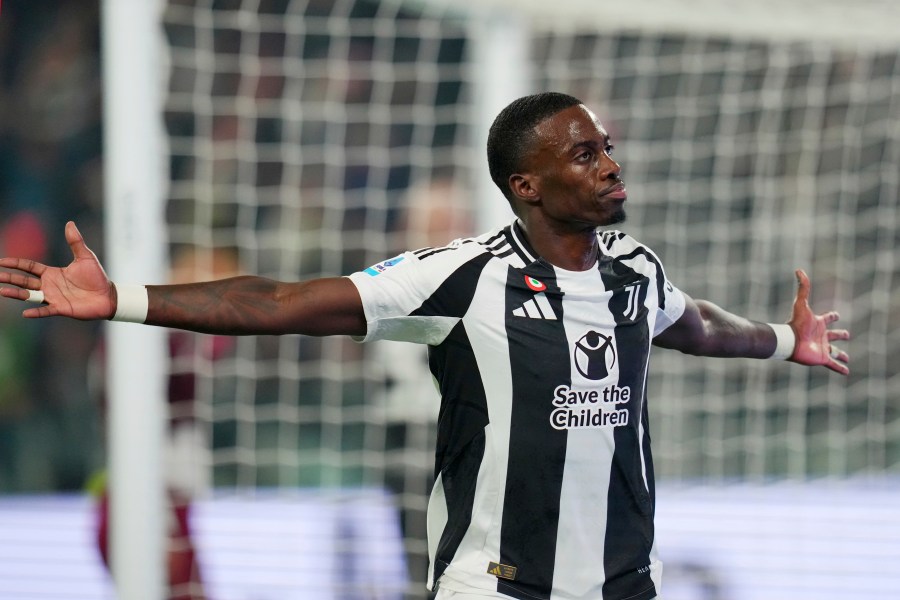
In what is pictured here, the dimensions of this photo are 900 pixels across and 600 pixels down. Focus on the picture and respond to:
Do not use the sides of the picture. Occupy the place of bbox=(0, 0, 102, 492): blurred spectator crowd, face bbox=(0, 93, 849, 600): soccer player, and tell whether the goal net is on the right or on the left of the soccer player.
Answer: left

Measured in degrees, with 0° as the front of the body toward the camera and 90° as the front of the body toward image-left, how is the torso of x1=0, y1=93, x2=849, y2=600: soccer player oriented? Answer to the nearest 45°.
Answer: approximately 315°

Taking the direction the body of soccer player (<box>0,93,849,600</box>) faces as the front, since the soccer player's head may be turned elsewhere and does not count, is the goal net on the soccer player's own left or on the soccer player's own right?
on the soccer player's own left

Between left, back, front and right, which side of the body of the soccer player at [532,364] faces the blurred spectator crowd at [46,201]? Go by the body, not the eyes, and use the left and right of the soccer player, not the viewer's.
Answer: back
